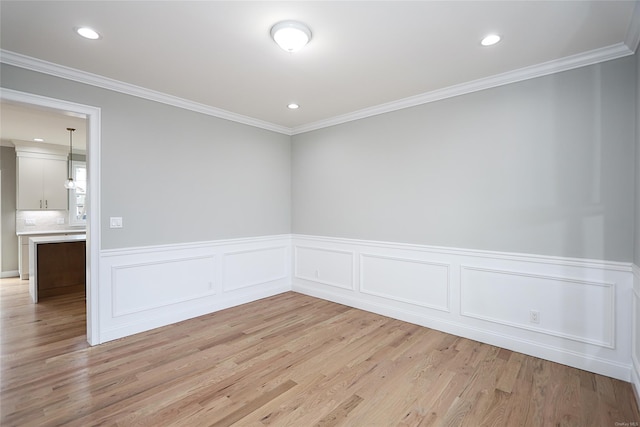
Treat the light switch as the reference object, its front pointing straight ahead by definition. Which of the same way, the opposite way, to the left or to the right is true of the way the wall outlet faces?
to the right

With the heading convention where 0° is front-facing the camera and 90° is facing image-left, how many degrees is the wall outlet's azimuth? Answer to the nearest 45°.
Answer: approximately 0°

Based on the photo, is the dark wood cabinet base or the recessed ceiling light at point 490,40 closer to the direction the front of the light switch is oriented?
the recessed ceiling light

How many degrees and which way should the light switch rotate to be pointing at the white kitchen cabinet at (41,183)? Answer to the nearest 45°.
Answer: approximately 180°

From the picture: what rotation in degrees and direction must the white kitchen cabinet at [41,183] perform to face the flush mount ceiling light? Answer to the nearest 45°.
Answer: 0° — it already faces it

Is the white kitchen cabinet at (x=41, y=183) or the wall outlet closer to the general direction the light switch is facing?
the wall outlet

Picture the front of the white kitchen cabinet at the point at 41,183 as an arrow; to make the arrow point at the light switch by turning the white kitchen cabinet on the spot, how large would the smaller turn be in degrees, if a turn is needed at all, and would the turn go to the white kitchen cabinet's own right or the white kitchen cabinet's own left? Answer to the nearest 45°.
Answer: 0° — it already faces it
